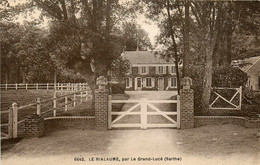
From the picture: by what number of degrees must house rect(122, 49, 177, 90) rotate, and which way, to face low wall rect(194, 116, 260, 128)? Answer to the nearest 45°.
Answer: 0° — it already faces it

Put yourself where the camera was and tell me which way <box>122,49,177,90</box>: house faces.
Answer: facing the viewer

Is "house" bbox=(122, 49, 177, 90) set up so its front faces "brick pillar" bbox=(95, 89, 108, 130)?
yes

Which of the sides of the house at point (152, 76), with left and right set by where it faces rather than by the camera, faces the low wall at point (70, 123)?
front

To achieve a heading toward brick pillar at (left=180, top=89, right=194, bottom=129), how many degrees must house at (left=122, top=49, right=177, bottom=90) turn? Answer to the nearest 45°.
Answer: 0° — it already faces it

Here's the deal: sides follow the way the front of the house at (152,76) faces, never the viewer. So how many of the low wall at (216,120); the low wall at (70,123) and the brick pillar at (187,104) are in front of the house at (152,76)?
3

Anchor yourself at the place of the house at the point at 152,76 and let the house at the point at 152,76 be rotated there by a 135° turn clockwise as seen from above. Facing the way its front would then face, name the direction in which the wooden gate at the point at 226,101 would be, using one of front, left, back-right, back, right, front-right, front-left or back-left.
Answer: back-left
